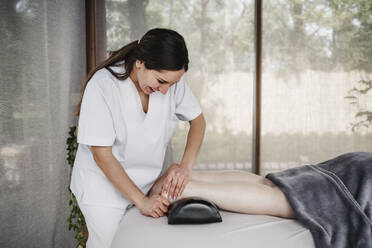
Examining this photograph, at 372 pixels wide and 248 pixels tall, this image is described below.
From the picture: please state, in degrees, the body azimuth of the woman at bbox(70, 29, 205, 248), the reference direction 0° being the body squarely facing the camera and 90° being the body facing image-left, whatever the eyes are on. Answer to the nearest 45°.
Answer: approximately 315°

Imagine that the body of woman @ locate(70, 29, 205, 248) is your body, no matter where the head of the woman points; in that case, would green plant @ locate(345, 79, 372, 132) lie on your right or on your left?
on your left

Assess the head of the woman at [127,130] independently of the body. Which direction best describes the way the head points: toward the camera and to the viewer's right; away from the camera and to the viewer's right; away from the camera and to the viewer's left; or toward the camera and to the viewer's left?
toward the camera and to the viewer's right
